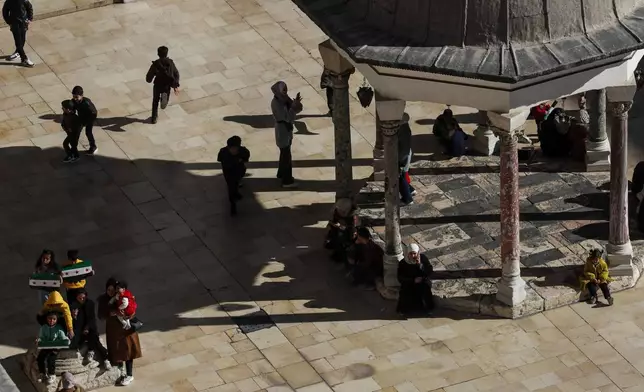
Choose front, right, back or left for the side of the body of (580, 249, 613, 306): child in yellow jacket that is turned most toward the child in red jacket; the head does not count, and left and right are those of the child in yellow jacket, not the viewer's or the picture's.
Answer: right

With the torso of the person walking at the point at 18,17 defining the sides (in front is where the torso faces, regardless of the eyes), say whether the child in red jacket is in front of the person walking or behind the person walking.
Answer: in front

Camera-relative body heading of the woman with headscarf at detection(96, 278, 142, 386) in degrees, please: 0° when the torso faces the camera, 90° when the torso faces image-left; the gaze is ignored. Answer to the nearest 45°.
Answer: approximately 315°

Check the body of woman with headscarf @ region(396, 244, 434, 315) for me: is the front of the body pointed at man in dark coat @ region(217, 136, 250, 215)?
no

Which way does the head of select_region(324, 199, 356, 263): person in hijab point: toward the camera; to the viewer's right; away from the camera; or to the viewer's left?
to the viewer's left

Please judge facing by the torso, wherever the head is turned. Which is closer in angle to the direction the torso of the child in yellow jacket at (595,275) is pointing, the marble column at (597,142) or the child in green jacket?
the child in green jacket

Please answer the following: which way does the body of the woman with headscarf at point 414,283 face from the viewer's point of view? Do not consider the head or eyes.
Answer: toward the camera

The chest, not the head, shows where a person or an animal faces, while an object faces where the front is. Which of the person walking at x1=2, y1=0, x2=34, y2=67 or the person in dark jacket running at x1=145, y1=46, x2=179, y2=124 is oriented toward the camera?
the person walking at x1=2, y1=0, x2=34, y2=67

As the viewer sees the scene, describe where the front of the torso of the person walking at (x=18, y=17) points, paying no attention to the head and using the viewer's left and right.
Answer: facing the viewer

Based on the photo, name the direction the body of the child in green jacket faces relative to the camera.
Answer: toward the camera

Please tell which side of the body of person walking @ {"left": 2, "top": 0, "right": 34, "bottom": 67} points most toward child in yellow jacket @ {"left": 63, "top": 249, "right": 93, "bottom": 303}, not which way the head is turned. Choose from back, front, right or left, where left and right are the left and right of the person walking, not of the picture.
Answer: front

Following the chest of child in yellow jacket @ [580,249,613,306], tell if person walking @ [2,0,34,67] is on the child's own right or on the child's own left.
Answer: on the child's own right
